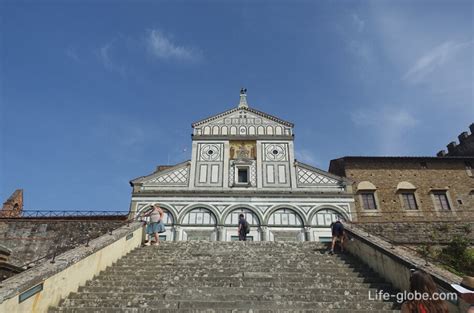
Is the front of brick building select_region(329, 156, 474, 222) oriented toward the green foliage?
yes

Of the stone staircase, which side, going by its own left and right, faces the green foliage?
left

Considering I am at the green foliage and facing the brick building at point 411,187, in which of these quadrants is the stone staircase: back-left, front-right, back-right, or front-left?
back-left

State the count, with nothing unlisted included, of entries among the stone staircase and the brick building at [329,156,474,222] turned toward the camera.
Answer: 2

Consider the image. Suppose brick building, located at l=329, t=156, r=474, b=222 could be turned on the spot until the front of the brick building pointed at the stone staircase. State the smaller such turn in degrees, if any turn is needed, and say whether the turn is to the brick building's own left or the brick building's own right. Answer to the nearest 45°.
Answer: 0° — it already faces it

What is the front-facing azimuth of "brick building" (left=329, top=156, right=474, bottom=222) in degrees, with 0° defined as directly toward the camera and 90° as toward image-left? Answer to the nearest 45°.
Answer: approximately 0°

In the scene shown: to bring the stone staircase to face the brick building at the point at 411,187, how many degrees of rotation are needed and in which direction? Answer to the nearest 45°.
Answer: approximately 135° to its left
